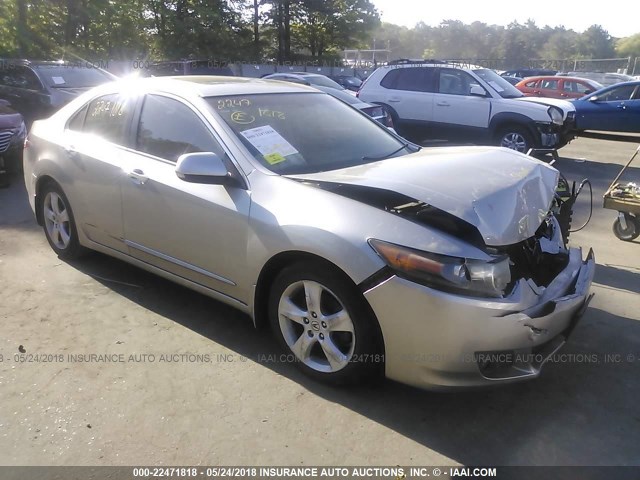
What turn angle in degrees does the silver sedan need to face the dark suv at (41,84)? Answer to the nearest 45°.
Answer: approximately 180°

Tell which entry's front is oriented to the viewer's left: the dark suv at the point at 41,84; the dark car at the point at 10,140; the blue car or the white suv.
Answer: the blue car

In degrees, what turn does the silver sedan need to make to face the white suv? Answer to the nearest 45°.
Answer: approximately 135° to its left

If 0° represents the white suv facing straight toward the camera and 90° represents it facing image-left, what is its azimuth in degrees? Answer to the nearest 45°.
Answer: approximately 315°

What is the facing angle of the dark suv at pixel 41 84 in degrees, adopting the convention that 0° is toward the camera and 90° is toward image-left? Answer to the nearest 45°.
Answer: approximately 315°

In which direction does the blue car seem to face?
to the viewer's left

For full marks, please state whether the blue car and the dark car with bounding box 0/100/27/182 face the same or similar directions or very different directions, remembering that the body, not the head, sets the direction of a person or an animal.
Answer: very different directions

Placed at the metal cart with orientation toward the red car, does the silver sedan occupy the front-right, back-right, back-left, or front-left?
back-left

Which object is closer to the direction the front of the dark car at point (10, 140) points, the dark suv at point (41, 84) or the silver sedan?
the silver sedan
